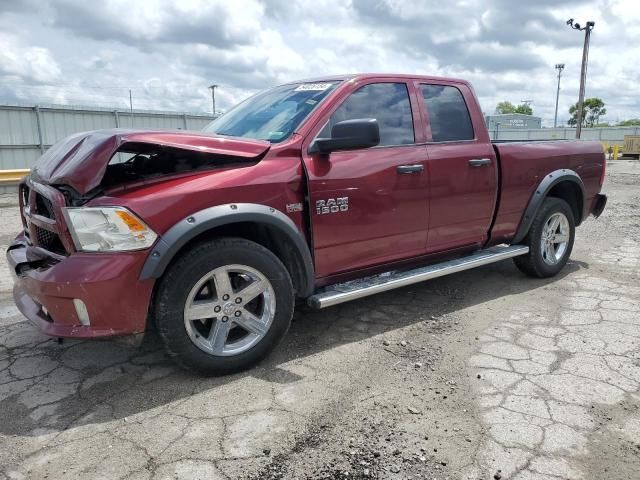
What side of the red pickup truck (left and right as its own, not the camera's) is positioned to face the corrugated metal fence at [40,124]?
right

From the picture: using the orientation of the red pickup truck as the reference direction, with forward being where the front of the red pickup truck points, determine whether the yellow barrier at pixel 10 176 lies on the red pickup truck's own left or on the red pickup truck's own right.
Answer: on the red pickup truck's own right

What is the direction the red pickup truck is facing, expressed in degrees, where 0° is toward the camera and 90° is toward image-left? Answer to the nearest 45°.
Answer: approximately 45°

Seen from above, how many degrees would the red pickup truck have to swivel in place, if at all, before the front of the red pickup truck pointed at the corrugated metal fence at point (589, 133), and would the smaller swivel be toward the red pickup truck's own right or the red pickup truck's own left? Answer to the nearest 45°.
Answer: approximately 180°
